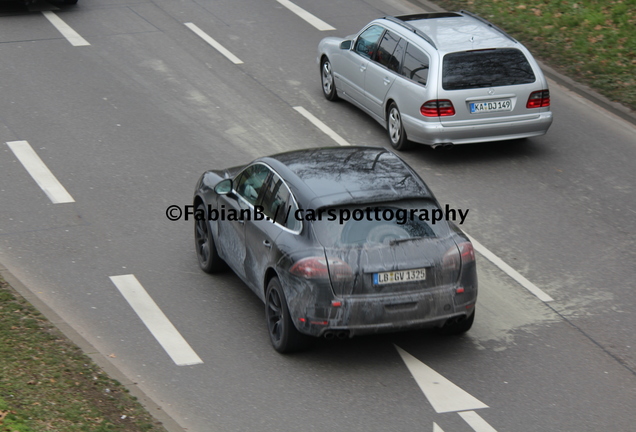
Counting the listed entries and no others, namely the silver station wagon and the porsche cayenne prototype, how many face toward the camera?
0

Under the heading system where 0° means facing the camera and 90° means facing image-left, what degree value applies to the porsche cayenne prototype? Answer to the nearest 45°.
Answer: approximately 135°

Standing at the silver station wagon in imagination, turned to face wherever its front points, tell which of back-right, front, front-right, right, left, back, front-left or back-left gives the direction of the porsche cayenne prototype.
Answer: back-left

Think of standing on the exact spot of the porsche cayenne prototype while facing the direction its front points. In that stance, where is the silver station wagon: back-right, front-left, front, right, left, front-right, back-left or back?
front-right

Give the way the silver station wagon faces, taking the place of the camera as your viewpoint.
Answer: facing away from the viewer and to the left of the viewer
